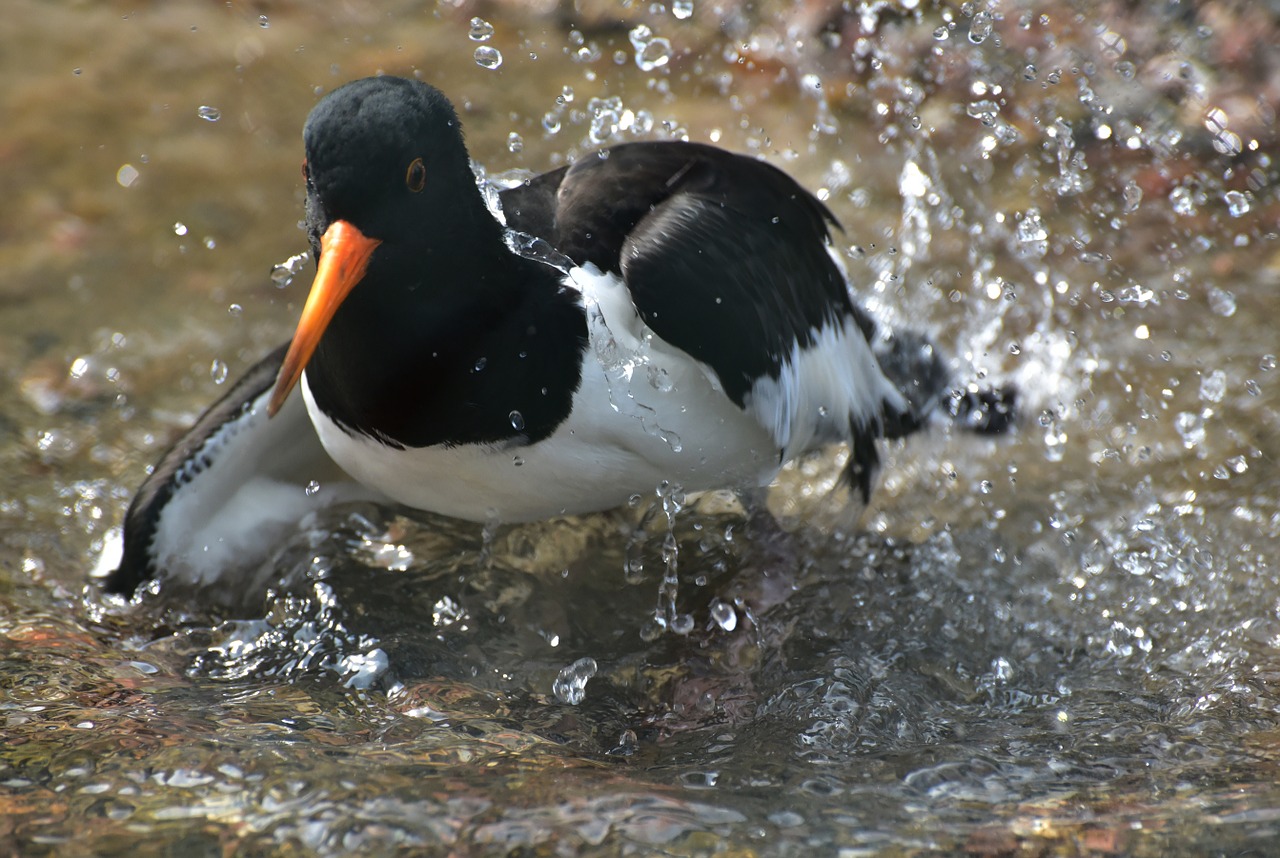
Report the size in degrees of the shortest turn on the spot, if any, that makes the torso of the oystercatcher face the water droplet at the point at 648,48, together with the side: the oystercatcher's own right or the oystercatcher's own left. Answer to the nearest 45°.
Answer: approximately 135° to the oystercatcher's own right

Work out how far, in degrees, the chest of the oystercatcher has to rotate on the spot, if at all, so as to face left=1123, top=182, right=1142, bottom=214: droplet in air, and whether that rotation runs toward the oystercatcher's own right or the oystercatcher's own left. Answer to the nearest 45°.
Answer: approximately 180°

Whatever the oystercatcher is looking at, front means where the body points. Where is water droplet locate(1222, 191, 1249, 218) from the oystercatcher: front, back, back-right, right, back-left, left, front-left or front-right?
back

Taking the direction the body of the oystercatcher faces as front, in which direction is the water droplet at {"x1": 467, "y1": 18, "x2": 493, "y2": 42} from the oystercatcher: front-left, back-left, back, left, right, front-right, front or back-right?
back-right

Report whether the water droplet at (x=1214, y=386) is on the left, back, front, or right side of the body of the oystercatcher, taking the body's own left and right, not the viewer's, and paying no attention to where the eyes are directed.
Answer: back

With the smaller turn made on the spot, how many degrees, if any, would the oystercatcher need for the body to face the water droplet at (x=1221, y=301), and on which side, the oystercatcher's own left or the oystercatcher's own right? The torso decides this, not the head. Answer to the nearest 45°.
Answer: approximately 180°

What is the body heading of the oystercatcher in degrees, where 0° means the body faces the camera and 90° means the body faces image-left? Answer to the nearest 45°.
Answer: approximately 45°
